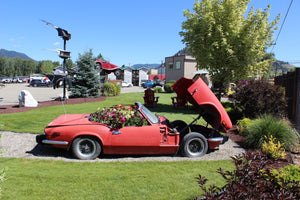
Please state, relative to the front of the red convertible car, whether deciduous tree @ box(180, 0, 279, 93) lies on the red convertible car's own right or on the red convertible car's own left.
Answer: on the red convertible car's own left

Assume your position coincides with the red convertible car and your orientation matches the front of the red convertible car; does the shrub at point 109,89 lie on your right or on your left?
on your left

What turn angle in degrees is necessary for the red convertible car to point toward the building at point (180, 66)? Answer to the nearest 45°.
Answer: approximately 90° to its left

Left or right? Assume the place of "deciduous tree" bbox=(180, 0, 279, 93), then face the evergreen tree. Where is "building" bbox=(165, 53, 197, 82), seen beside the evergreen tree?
right

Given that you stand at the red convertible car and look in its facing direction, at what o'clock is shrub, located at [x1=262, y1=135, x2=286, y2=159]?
The shrub is roughly at 12 o'clock from the red convertible car.

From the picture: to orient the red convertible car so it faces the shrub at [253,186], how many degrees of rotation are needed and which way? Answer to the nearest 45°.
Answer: approximately 90° to its right

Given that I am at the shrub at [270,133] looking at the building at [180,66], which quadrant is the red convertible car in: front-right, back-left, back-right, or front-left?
back-left

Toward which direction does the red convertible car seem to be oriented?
to the viewer's right

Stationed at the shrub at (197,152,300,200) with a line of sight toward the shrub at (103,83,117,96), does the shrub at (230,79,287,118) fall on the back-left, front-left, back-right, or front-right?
front-right

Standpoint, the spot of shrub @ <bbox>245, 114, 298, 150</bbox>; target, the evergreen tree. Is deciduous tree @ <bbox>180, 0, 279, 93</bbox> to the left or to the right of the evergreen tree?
right
